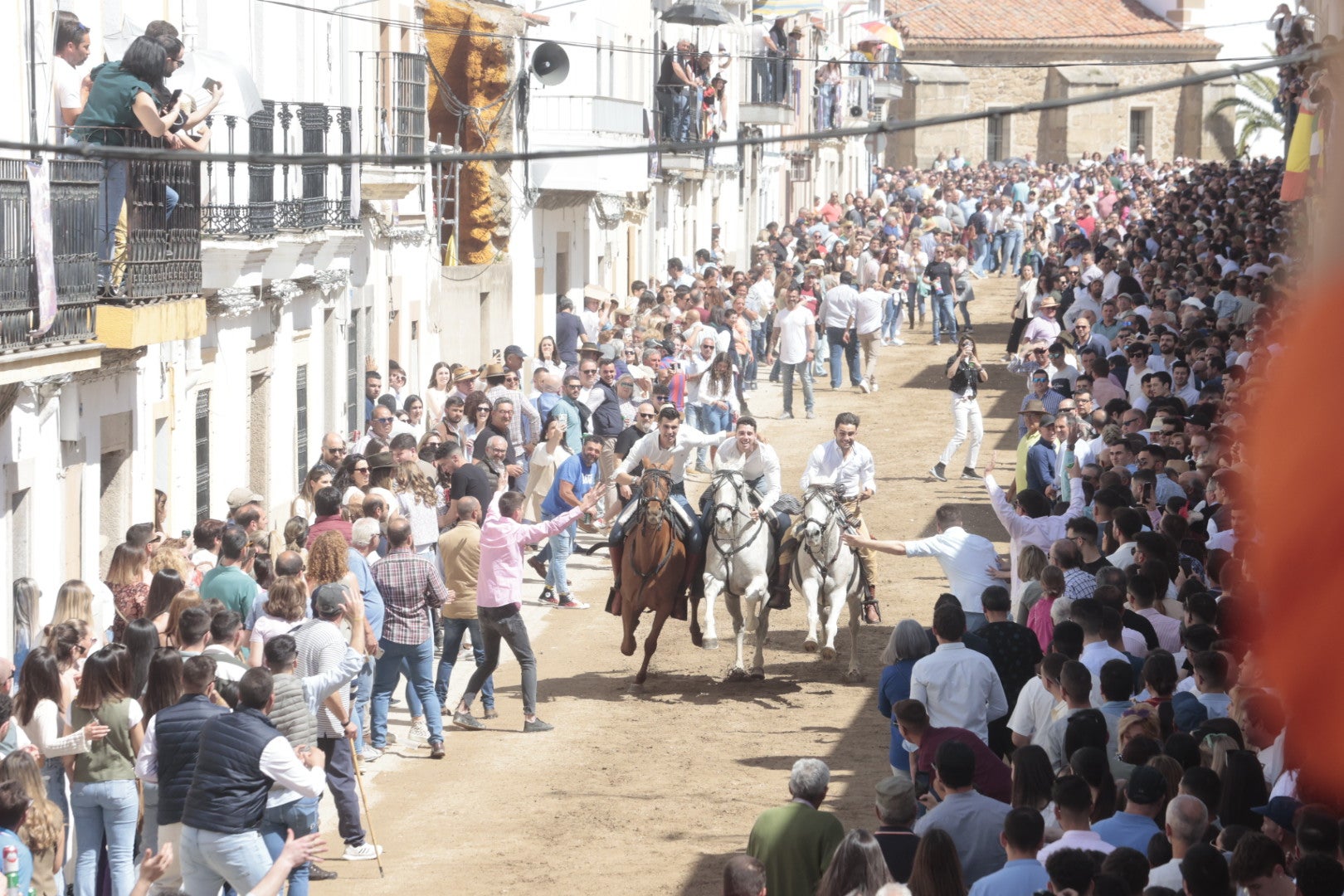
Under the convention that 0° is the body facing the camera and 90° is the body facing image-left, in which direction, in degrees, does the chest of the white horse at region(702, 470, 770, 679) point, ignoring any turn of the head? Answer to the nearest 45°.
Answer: approximately 0°

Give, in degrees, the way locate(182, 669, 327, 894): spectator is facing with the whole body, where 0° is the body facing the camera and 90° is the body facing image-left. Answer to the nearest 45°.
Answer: approximately 225°

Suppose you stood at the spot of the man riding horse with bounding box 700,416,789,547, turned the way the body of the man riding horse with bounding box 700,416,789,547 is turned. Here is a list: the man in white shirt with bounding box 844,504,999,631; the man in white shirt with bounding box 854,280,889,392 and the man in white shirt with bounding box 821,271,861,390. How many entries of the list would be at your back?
2

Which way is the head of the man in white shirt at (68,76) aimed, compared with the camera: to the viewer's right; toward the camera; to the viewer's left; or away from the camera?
to the viewer's right

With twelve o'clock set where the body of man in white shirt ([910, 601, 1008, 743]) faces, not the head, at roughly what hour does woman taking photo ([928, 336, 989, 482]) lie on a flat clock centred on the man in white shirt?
The woman taking photo is roughly at 12 o'clock from the man in white shirt.

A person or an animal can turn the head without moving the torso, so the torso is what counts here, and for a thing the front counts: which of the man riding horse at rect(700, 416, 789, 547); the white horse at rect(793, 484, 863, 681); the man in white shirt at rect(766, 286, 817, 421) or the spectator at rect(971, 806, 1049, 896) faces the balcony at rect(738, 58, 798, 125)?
the spectator

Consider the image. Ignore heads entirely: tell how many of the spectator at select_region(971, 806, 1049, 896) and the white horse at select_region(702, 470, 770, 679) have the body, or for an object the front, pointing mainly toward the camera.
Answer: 1

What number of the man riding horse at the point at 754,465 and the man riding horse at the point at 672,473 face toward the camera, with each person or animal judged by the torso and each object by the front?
2

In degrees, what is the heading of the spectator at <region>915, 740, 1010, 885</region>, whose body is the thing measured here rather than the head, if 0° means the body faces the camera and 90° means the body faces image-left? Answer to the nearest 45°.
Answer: approximately 135°

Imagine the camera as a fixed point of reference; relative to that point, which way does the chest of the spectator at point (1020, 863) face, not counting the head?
away from the camera

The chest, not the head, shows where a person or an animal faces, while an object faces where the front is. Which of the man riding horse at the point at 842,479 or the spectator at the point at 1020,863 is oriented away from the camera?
the spectator

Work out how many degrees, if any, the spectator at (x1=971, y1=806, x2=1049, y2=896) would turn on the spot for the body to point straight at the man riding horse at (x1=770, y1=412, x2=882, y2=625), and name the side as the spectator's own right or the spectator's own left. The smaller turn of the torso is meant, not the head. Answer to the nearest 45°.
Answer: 0° — they already face them

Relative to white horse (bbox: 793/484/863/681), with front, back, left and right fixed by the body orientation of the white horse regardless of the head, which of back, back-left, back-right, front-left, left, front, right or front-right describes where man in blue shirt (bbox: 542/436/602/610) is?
back-right
